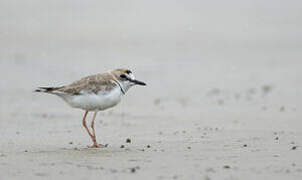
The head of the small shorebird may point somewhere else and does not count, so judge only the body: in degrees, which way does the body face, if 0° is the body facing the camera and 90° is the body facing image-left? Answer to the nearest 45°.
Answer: approximately 270°
